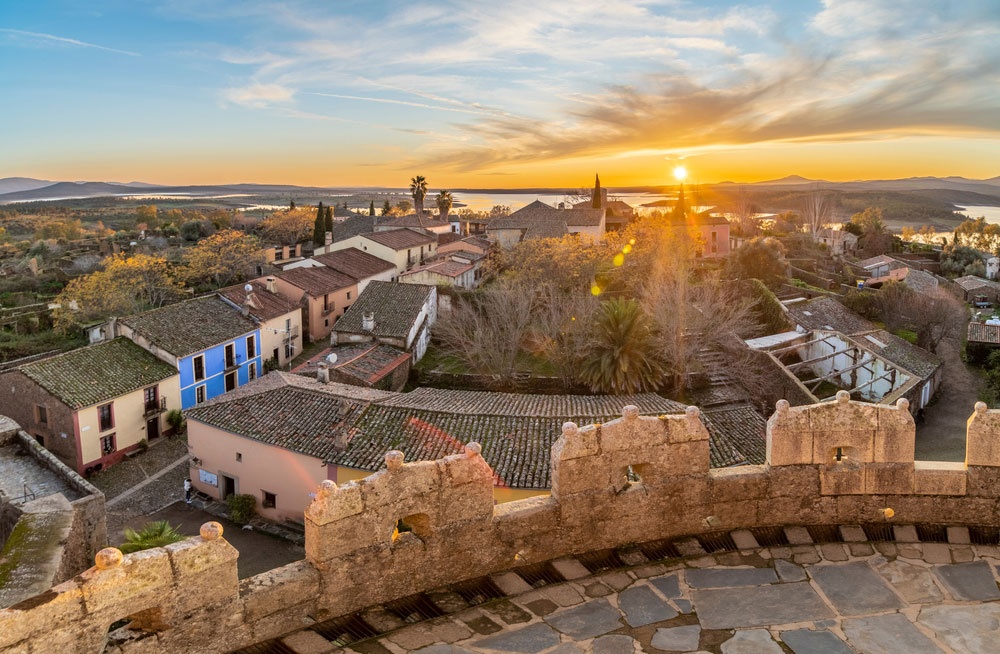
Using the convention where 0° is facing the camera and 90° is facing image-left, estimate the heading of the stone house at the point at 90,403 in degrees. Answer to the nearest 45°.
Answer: approximately 315°

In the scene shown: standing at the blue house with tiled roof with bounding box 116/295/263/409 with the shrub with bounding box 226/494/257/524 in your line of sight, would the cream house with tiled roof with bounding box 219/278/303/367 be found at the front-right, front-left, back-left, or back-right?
back-left

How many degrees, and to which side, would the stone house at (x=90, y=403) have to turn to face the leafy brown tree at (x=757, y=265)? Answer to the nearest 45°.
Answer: approximately 45° to its left

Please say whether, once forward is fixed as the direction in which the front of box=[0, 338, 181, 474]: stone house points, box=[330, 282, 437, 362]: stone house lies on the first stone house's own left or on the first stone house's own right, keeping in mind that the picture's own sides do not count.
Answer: on the first stone house's own left

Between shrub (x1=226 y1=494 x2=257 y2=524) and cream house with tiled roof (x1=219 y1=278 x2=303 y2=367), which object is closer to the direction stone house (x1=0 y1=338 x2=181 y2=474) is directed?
the shrub

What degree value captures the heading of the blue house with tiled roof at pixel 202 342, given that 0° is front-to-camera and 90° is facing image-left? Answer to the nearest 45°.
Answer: approximately 315°
